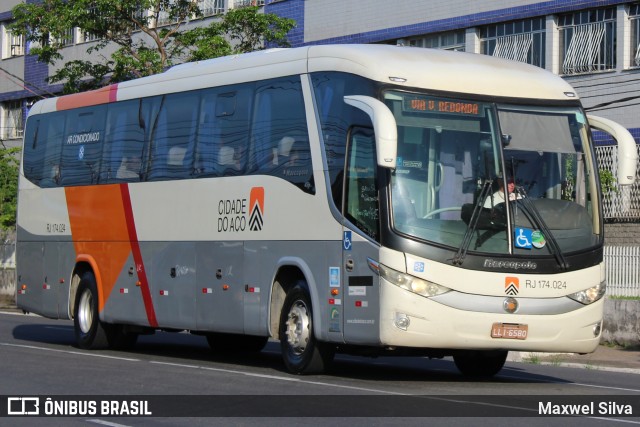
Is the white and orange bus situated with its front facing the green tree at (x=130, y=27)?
no

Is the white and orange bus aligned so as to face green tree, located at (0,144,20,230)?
no

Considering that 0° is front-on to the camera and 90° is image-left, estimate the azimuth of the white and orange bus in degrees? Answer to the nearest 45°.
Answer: approximately 315°
